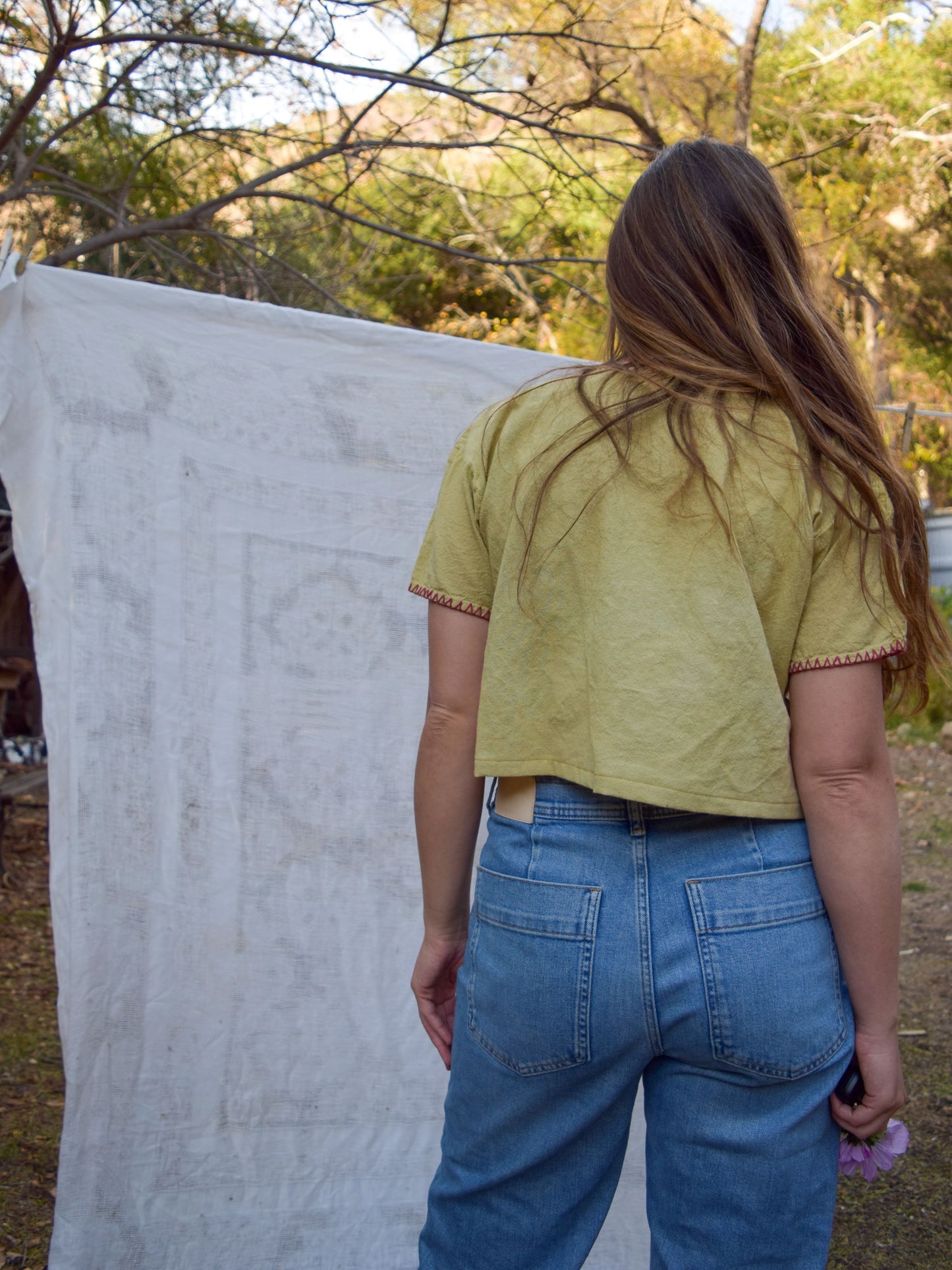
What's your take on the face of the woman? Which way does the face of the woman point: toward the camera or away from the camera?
away from the camera

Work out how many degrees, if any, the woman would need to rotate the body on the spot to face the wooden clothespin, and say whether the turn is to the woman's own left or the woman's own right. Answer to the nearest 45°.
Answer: approximately 45° to the woman's own left

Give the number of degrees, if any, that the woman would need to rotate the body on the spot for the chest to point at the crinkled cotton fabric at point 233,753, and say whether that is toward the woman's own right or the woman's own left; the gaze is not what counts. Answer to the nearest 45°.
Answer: approximately 45° to the woman's own left

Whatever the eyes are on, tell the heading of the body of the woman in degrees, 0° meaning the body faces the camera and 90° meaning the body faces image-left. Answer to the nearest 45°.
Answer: approximately 180°
